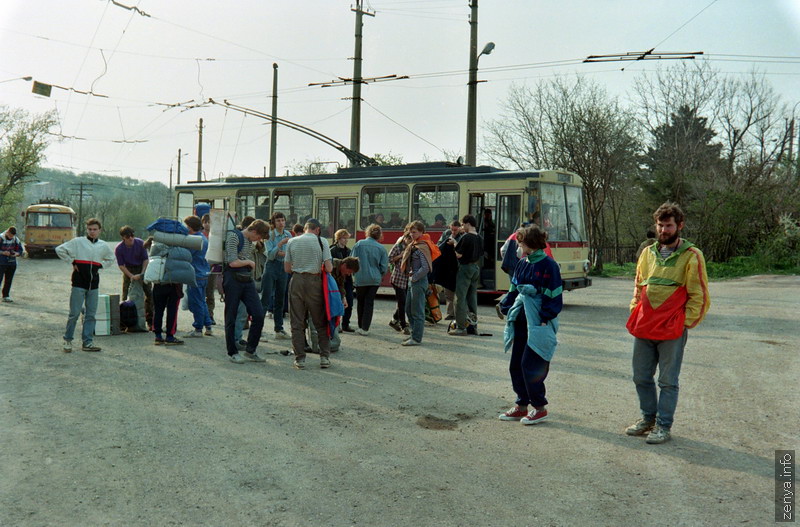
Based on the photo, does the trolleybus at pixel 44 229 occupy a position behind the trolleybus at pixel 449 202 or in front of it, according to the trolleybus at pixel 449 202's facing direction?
behind

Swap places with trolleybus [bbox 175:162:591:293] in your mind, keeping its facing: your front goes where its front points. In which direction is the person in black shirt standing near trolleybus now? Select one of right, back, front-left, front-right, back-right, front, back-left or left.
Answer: front-right

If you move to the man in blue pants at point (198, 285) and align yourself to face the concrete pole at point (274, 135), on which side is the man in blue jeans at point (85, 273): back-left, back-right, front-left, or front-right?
back-left

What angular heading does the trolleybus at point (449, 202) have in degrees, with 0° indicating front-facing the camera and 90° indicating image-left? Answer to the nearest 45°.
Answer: approximately 315°
